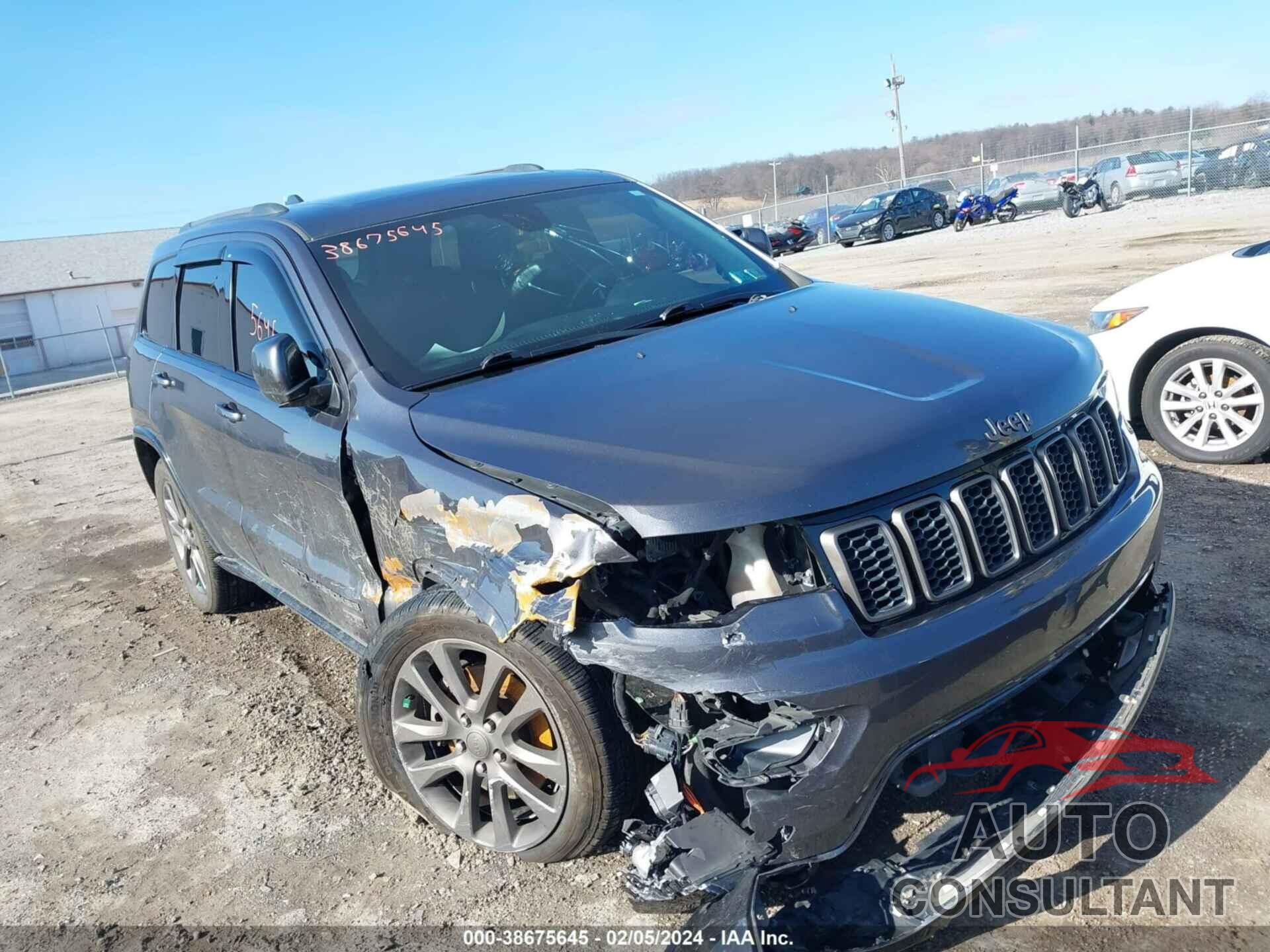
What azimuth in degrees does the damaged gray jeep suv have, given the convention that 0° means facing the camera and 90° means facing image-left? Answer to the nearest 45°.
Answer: approximately 315°

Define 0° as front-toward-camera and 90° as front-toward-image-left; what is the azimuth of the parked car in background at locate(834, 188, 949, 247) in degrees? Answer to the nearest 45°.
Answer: approximately 45°

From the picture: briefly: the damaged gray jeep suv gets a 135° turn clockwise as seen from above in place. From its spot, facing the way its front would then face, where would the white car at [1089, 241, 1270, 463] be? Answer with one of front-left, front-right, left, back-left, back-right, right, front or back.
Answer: back-right

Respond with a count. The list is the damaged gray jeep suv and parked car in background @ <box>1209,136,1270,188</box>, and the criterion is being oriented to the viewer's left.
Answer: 1

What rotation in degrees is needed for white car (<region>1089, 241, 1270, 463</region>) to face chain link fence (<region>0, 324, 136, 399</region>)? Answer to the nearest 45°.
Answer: approximately 45° to its right

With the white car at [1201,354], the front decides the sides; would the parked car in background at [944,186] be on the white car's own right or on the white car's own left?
on the white car's own right

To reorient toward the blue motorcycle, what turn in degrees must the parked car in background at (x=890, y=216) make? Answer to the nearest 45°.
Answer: approximately 135° to its left

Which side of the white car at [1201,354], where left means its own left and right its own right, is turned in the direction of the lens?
left

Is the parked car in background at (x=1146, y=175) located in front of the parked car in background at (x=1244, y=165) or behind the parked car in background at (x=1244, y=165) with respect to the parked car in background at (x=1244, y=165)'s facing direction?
in front

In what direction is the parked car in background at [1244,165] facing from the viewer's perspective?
to the viewer's left

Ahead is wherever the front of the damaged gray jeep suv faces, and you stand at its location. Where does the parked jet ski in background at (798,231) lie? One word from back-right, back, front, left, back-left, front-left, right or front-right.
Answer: back-left
